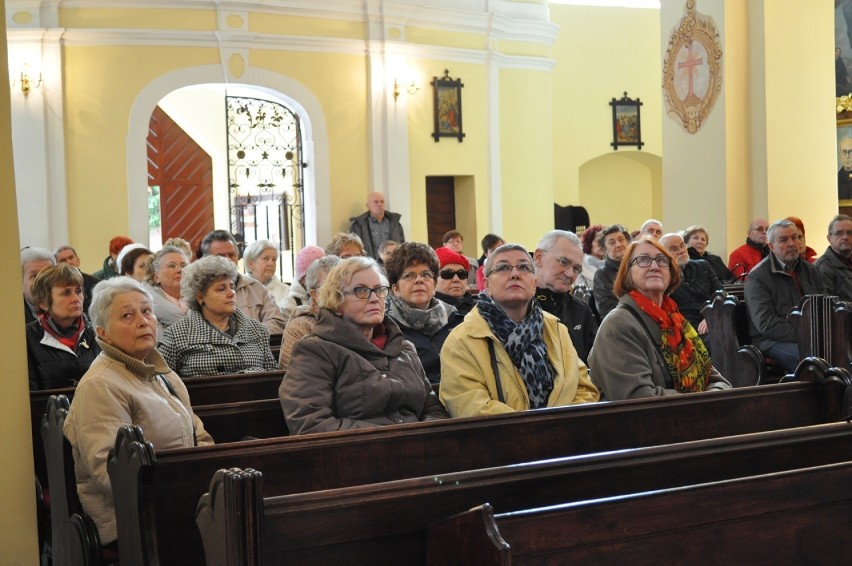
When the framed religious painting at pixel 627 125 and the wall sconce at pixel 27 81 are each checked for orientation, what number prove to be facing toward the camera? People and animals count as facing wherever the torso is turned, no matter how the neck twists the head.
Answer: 2

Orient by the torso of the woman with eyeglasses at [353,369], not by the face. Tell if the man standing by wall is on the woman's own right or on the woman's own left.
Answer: on the woman's own left

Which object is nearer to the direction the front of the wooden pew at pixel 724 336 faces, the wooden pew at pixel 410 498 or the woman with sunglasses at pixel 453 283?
the wooden pew

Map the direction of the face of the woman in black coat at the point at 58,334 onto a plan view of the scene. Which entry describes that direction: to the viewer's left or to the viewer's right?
to the viewer's right

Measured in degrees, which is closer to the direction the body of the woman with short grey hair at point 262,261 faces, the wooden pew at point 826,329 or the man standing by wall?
the wooden pew

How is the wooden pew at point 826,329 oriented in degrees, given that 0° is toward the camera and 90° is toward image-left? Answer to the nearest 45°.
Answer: approximately 315°

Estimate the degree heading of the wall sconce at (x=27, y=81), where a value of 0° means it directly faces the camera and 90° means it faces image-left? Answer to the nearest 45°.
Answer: approximately 0°
